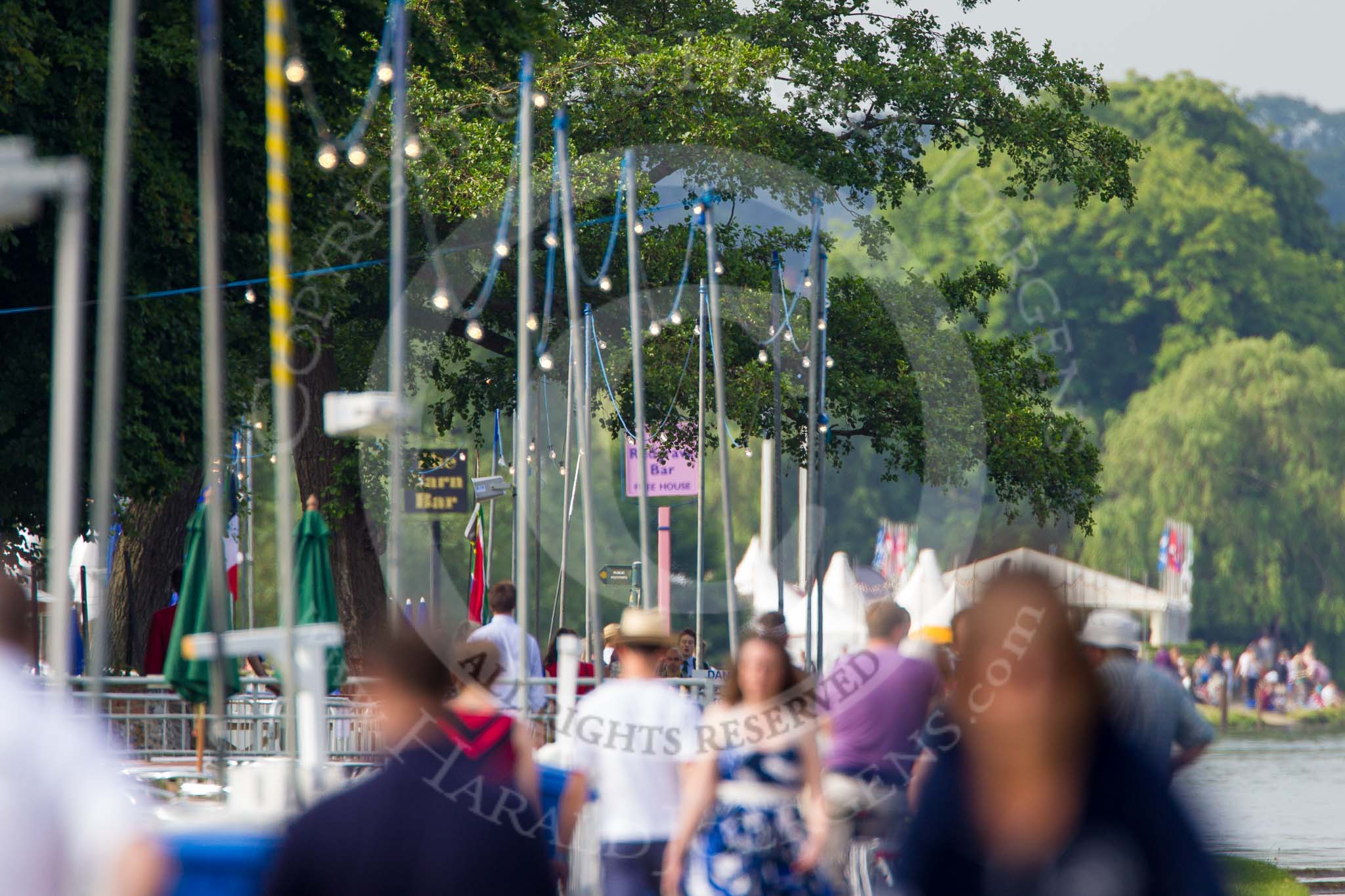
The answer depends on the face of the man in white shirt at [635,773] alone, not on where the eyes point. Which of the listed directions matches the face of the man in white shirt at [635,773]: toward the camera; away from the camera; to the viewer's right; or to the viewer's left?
away from the camera

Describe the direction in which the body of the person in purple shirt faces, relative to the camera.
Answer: away from the camera

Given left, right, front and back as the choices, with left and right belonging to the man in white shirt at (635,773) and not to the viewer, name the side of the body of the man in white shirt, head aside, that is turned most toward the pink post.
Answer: front

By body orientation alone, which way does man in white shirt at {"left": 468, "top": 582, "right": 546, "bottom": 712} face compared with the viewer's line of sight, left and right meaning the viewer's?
facing away from the viewer

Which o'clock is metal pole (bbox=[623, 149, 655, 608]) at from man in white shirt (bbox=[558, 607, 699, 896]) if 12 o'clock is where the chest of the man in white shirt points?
The metal pole is roughly at 12 o'clock from the man in white shirt.

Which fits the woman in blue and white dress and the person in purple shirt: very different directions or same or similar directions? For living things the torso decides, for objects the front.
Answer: very different directions

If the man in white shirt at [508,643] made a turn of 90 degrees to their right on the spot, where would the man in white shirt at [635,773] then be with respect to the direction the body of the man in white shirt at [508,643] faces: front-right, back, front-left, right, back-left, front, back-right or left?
right

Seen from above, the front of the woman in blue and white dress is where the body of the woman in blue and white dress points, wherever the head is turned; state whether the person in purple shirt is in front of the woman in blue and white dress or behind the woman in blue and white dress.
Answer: behind

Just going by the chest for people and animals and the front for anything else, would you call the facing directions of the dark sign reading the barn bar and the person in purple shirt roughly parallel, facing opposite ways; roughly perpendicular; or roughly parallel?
roughly parallel, facing opposite ways

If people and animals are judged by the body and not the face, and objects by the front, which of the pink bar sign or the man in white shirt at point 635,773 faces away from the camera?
the man in white shirt

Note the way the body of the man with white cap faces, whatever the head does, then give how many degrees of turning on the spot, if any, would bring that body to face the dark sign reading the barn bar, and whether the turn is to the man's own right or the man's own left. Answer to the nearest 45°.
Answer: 0° — they already face it

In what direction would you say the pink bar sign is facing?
toward the camera

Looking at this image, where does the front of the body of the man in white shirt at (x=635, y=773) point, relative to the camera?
away from the camera

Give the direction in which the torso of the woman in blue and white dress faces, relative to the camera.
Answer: toward the camera

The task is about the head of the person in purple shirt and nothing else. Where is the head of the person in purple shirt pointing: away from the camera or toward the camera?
away from the camera
